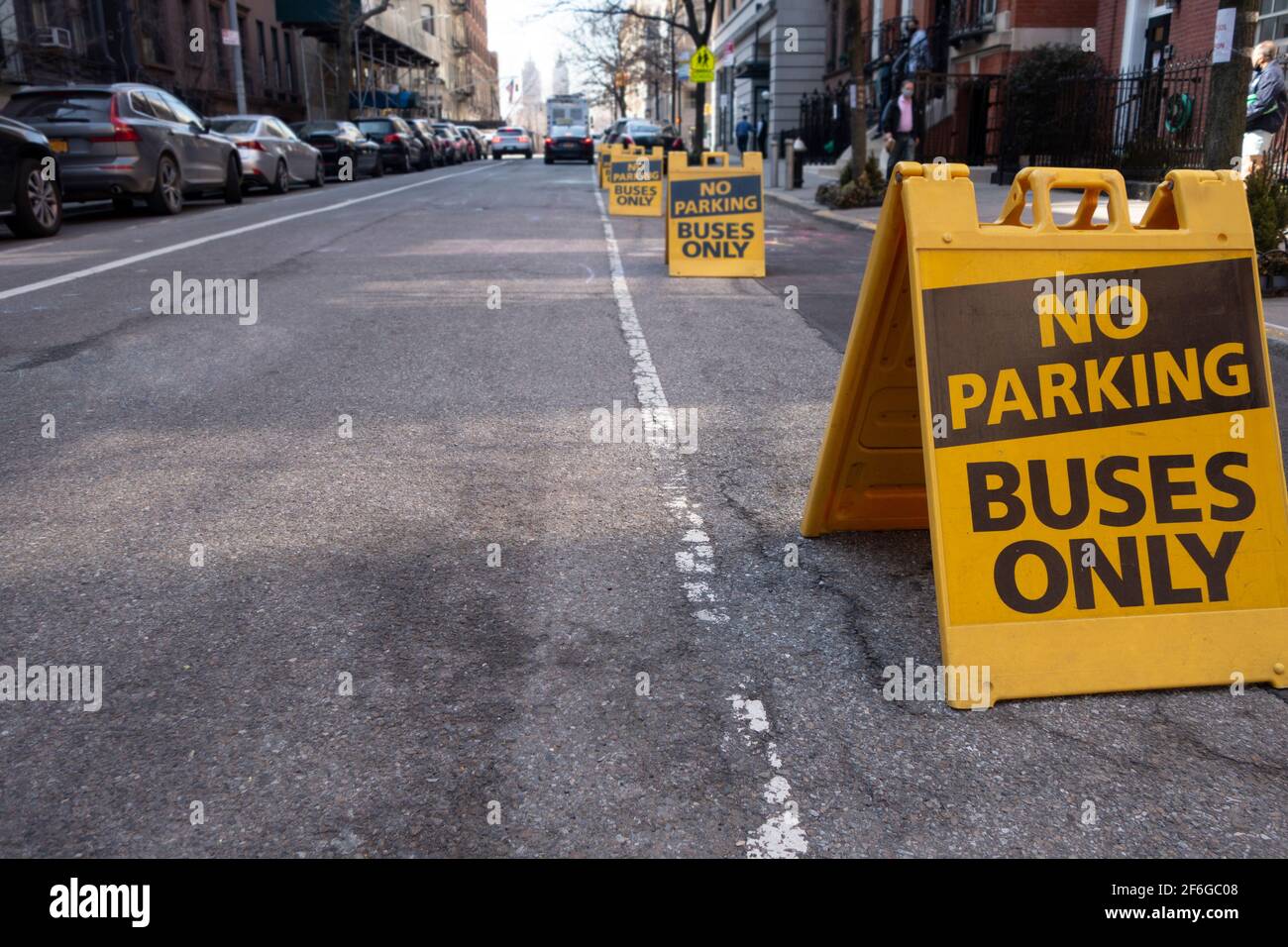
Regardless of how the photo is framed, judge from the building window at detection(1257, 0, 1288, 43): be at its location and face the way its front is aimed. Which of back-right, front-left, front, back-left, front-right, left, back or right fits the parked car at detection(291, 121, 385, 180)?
front-right

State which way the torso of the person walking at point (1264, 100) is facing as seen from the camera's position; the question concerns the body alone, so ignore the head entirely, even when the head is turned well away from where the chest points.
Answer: to the viewer's left

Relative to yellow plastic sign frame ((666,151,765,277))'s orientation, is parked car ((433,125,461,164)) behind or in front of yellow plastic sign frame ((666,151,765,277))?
behind

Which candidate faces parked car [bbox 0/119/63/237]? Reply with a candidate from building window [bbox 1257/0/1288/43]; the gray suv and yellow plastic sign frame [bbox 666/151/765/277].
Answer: the building window

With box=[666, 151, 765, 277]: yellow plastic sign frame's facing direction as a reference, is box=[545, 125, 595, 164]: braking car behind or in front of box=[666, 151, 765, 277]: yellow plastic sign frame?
behind

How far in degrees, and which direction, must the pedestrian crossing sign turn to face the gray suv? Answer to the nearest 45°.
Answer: approximately 45° to its right

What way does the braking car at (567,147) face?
away from the camera

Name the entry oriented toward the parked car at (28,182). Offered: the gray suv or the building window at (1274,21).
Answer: the building window

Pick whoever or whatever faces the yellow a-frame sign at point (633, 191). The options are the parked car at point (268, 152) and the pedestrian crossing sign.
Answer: the pedestrian crossing sign

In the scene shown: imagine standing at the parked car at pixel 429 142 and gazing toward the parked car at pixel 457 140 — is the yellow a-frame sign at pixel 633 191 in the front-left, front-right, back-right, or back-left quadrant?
back-right

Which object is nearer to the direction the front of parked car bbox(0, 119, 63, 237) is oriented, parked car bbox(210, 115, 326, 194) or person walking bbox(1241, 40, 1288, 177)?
the parked car

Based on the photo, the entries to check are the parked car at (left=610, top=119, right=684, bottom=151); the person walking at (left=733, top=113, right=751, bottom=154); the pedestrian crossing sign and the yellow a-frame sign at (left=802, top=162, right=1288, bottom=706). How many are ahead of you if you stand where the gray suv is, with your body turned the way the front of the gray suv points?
3

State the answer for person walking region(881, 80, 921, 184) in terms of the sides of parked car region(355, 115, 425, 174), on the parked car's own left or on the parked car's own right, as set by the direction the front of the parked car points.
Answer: on the parked car's own right

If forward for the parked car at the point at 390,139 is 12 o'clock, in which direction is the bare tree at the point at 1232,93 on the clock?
The bare tree is roughly at 4 o'clock from the parked car.

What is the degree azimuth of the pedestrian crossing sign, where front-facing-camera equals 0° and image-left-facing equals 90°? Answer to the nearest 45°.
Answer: approximately 0°

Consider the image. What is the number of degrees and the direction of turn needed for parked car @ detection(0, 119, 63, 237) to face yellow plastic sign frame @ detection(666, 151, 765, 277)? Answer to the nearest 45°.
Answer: approximately 90° to its right
